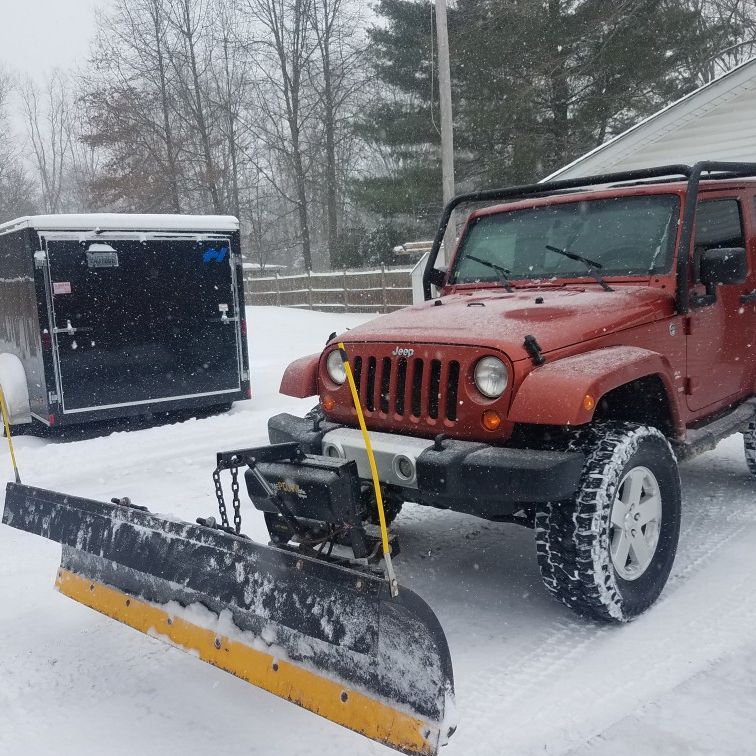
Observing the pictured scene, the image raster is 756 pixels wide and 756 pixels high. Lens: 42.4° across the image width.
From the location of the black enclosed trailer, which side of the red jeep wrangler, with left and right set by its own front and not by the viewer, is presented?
right

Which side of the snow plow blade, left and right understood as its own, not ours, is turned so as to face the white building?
back

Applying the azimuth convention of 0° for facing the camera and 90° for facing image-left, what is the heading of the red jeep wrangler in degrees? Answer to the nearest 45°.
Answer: approximately 45°

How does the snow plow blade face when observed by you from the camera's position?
facing the viewer and to the left of the viewer

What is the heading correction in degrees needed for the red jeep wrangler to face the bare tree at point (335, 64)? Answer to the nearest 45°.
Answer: approximately 135° to its right

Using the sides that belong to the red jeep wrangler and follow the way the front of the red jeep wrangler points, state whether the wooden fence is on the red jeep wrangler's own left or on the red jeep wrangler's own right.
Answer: on the red jeep wrangler's own right

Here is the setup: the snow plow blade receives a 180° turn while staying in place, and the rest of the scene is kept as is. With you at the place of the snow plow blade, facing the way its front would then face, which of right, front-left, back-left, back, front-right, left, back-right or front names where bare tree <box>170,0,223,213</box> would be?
front-left

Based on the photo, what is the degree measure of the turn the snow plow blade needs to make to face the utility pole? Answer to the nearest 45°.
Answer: approximately 135° to its right

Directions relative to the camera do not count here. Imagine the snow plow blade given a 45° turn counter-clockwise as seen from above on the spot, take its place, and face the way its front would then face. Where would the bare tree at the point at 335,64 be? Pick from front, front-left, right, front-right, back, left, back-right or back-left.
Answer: back

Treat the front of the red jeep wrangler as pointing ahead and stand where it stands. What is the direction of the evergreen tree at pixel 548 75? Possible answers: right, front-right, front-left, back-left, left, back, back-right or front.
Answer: back-right
